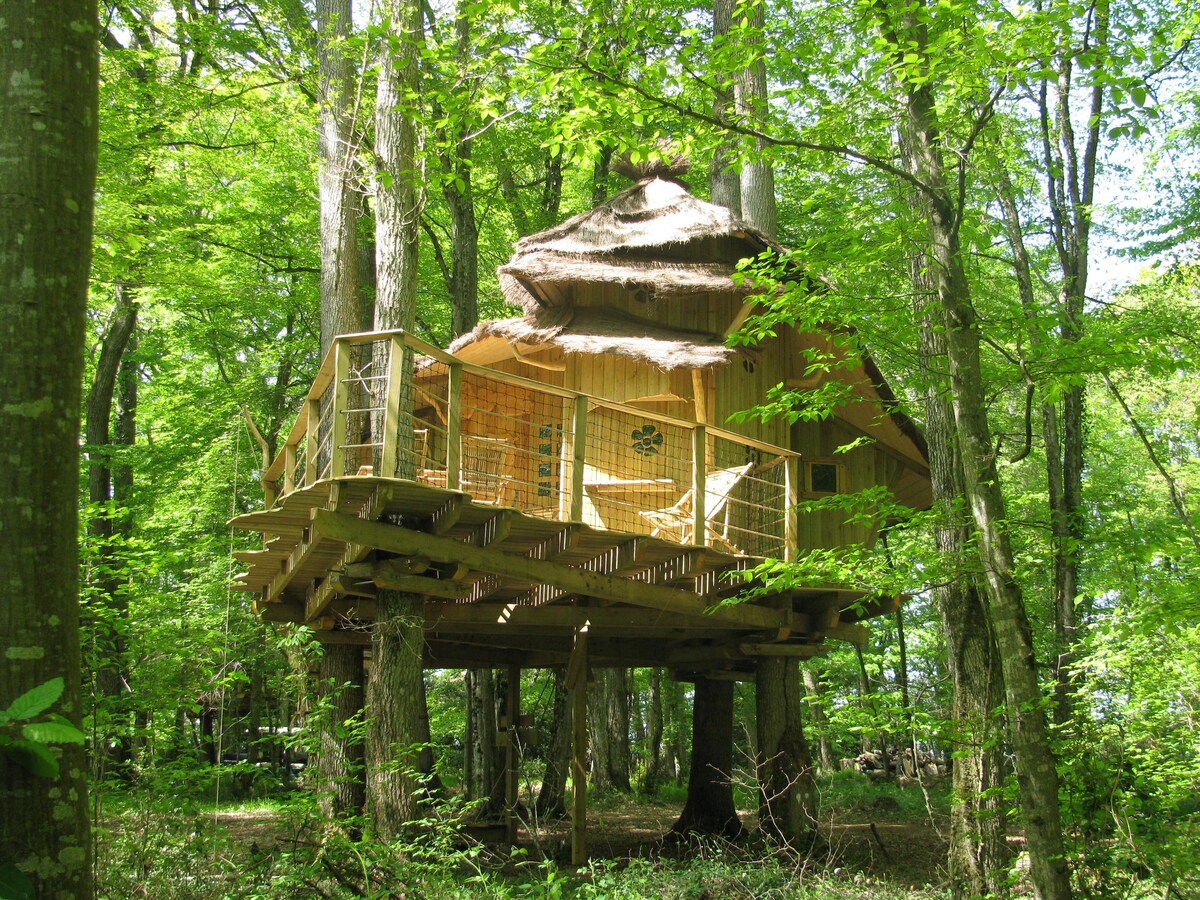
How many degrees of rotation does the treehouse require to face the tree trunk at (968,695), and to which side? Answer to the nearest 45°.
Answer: approximately 90° to its left

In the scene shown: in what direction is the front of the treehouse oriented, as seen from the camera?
facing the viewer and to the left of the viewer

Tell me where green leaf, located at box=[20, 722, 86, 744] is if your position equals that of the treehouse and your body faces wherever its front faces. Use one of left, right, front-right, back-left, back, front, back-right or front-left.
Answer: front-left
